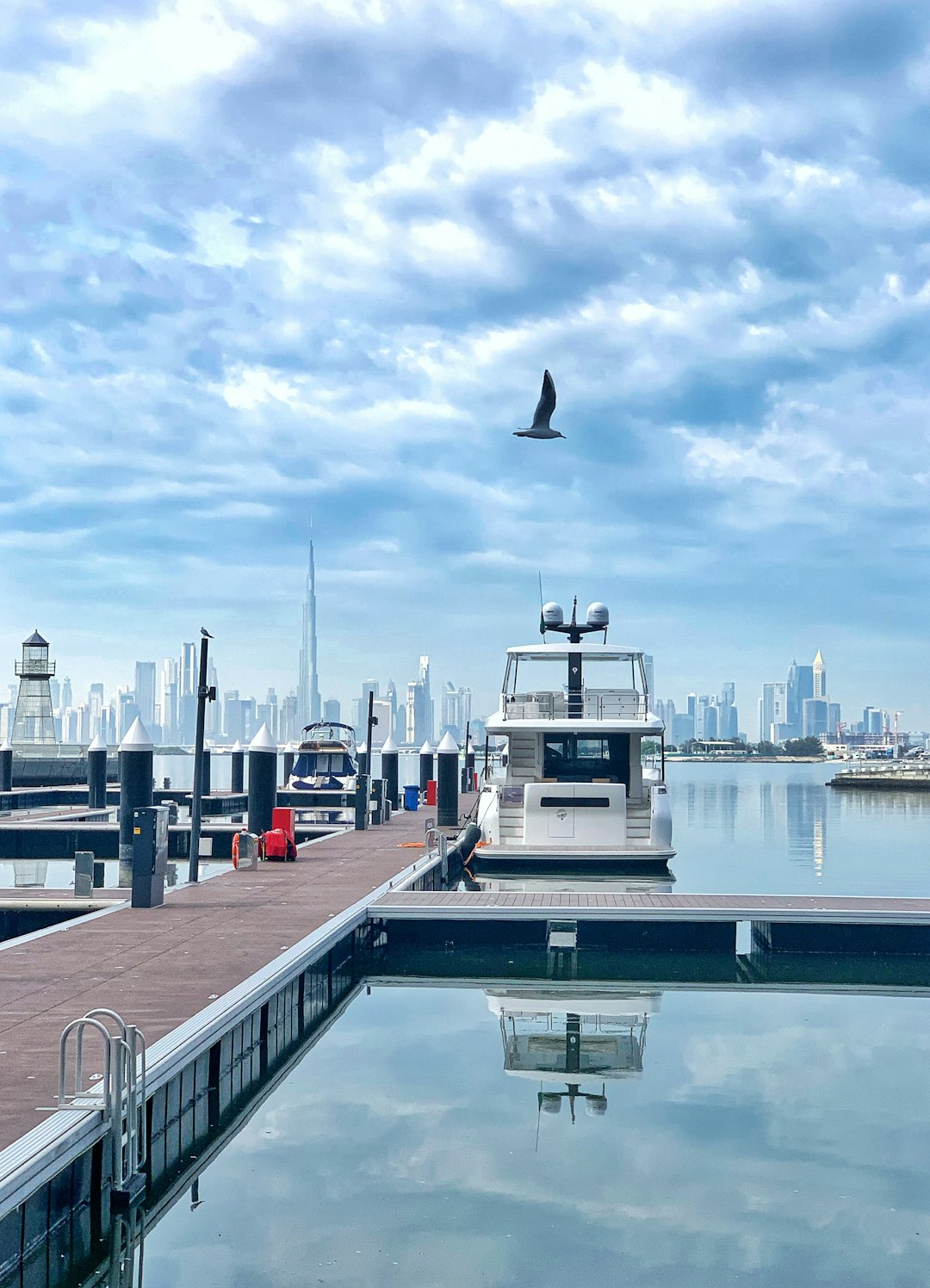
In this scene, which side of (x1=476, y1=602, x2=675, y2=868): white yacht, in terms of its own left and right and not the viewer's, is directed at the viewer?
back

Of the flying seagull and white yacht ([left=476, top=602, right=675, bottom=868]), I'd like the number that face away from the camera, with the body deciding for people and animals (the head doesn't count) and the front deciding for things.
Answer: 1

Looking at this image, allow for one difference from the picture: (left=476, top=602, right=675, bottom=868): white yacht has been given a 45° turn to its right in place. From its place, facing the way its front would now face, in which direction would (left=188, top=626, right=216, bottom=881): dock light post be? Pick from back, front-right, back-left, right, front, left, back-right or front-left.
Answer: back

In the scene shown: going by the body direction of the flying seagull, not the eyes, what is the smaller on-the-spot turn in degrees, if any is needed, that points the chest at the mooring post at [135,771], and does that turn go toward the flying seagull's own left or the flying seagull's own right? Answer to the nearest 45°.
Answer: approximately 135° to the flying seagull's own left

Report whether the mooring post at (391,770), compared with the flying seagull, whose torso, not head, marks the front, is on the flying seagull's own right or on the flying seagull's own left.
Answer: on the flying seagull's own left

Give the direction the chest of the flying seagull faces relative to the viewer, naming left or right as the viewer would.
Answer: facing to the right of the viewer

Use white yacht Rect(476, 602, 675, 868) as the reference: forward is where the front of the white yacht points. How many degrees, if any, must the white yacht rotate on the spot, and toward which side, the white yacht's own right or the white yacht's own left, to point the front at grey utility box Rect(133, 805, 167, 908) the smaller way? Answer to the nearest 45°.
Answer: approximately 135° to the white yacht's own left

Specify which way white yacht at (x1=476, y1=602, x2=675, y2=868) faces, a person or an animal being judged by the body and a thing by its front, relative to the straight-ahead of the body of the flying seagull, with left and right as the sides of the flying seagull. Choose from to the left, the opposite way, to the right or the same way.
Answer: to the left

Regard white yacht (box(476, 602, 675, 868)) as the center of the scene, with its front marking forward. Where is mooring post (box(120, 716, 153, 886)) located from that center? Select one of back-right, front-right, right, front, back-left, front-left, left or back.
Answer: back-left

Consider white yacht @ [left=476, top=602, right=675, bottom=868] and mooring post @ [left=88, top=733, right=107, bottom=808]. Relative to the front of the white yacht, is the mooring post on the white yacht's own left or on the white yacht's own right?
on the white yacht's own left

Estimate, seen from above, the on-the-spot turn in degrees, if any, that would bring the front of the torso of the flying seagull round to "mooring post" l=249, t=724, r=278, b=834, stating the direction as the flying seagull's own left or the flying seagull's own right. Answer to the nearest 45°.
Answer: approximately 135° to the flying seagull's own left
